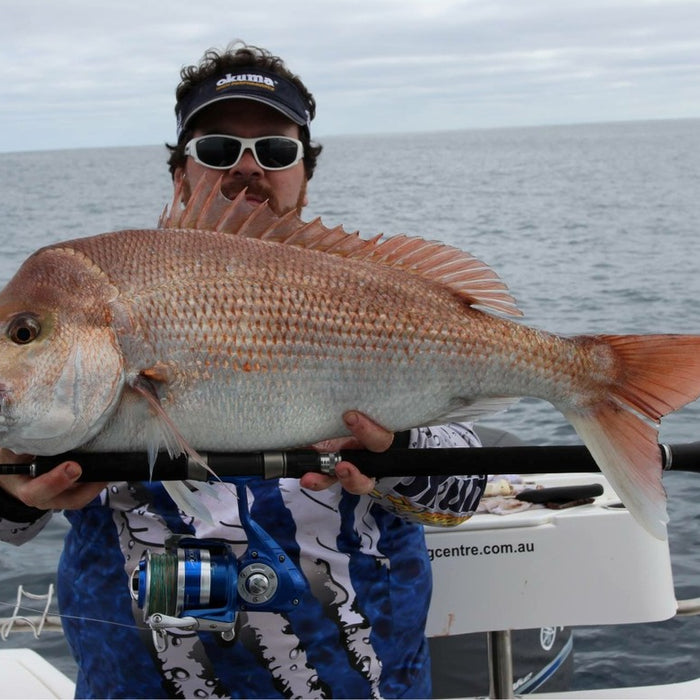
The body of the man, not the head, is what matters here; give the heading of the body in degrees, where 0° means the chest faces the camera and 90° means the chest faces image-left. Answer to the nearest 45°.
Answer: approximately 0°

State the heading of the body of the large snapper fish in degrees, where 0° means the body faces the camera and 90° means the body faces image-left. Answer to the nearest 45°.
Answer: approximately 90°
